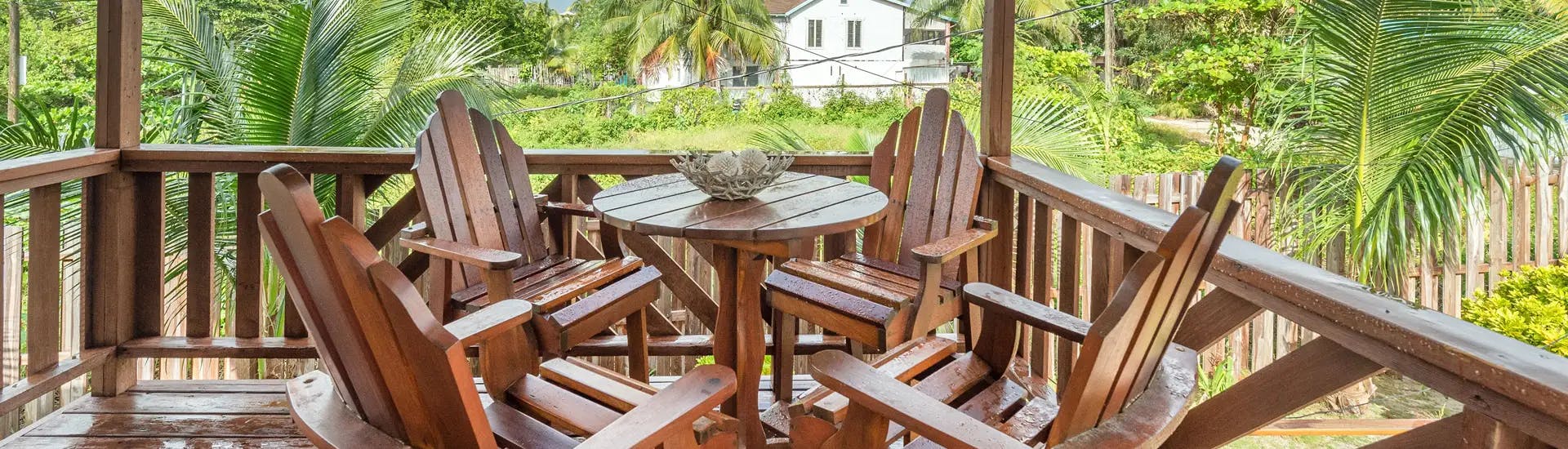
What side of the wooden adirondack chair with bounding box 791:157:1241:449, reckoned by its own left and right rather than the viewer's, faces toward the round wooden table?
front

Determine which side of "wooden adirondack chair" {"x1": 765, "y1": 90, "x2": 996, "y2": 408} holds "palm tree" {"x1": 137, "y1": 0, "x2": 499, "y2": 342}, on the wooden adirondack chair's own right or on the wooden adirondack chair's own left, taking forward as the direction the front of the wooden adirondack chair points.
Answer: on the wooden adirondack chair's own right

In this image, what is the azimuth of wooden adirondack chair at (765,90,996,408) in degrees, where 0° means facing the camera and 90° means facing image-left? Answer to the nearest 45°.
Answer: approximately 45°

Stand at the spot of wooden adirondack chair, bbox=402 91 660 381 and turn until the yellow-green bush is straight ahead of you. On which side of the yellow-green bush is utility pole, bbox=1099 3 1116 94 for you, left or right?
left

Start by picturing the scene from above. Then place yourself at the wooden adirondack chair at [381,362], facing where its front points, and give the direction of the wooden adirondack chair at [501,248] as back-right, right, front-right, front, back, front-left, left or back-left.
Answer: front-left

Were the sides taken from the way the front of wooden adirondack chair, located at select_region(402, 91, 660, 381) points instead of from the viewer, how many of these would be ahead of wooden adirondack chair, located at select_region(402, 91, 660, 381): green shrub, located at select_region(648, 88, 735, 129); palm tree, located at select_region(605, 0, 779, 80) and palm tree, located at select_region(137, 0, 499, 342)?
0

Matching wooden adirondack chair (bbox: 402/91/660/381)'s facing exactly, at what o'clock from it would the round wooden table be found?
The round wooden table is roughly at 12 o'clock from the wooden adirondack chair.

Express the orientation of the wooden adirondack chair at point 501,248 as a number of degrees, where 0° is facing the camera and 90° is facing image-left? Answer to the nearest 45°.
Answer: approximately 315°

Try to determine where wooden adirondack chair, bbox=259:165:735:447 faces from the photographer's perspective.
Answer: facing away from the viewer and to the right of the viewer

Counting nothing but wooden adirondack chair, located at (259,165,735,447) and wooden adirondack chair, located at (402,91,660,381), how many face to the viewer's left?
0

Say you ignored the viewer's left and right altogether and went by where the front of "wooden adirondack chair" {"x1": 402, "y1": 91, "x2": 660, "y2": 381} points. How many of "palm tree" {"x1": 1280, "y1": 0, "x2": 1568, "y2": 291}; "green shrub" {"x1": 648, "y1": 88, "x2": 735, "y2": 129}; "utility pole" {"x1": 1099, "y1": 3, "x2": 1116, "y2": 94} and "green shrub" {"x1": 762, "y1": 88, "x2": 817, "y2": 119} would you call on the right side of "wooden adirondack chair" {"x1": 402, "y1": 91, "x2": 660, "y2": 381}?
0

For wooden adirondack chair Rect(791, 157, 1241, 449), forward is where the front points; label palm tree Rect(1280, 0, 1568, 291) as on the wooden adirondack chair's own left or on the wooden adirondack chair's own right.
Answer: on the wooden adirondack chair's own right

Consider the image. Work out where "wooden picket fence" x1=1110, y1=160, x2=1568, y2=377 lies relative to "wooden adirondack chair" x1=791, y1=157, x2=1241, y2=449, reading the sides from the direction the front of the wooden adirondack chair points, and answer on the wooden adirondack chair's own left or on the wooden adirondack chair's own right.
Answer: on the wooden adirondack chair's own right

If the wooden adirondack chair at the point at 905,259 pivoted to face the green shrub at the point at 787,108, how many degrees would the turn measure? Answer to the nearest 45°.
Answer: approximately 135° to its right

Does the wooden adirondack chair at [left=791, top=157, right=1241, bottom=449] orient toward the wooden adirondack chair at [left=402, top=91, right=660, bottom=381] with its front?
yes

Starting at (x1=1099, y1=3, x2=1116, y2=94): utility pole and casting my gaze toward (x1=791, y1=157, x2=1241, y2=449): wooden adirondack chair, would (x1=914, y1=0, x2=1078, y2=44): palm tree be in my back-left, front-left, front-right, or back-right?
back-right
